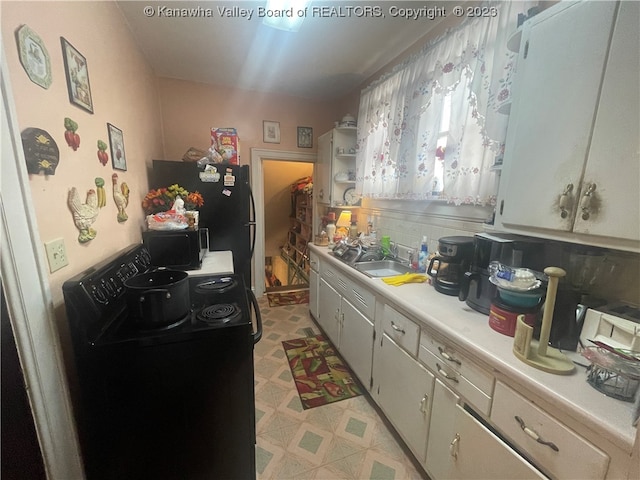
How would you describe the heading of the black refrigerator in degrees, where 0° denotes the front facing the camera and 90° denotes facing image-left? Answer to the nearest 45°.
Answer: approximately 270°

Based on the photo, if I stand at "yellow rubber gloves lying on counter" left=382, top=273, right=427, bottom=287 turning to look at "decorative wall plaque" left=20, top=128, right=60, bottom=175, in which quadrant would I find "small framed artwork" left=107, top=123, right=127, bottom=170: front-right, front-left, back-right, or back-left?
front-right

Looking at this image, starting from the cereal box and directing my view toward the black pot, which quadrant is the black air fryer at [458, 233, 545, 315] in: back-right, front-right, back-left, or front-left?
front-left

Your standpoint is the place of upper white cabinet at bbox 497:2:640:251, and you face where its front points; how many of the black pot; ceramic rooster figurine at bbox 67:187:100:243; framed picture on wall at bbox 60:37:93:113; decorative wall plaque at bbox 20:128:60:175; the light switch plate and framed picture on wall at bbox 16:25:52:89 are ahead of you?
6

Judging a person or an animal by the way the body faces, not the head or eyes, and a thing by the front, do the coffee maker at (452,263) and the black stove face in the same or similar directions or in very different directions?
very different directions

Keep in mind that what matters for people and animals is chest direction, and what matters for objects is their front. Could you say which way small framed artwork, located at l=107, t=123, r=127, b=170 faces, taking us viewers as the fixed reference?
facing the viewer and to the right of the viewer

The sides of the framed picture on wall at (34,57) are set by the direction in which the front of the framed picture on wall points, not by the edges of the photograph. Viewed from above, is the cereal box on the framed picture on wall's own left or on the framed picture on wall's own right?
on the framed picture on wall's own left

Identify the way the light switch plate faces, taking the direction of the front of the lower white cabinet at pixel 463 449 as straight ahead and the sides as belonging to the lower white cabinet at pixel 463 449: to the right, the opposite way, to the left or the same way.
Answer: the opposite way

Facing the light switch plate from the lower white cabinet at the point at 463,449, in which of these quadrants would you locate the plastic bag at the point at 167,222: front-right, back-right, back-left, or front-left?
front-right

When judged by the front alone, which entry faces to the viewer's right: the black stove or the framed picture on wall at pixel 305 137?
the black stove

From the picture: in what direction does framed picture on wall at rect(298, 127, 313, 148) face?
toward the camera

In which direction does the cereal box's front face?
toward the camera

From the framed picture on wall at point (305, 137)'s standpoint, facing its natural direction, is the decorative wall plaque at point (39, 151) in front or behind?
in front

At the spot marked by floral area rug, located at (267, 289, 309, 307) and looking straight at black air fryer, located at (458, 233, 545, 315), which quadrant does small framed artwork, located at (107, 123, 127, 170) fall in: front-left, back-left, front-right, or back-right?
front-right

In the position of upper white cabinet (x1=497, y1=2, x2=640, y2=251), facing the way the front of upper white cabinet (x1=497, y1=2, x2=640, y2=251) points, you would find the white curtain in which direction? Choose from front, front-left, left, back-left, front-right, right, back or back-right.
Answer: right

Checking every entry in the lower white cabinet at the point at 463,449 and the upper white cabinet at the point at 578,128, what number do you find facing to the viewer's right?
0

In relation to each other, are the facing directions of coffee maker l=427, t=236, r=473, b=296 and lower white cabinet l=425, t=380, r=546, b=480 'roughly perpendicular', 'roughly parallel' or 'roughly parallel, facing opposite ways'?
roughly parallel

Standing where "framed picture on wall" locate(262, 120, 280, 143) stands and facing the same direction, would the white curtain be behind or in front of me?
in front
